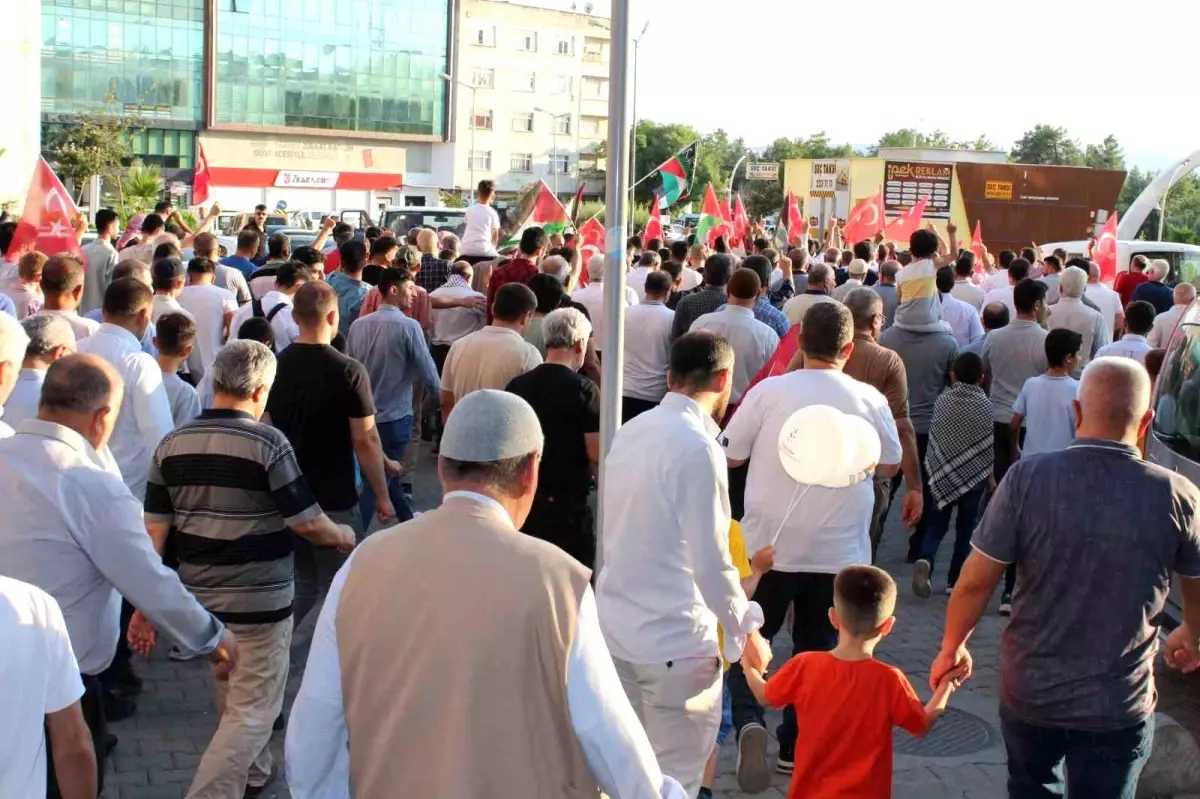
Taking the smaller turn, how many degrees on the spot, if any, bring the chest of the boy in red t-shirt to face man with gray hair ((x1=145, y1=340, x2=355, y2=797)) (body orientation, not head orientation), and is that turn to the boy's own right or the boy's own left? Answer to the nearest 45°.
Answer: approximately 90° to the boy's own left

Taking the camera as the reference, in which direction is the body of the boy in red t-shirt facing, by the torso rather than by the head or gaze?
away from the camera

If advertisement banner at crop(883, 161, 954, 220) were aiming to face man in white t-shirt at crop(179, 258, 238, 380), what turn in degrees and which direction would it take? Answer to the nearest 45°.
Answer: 0° — it already faces them

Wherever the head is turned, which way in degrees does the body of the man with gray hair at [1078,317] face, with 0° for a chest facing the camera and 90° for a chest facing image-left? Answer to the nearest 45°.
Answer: approximately 180°

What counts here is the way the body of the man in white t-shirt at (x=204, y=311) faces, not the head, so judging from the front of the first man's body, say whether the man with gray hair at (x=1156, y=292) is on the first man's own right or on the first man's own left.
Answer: on the first man's own right

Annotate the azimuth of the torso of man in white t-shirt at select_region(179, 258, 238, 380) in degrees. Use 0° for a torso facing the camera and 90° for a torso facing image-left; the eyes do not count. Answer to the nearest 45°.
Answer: approximately 180°

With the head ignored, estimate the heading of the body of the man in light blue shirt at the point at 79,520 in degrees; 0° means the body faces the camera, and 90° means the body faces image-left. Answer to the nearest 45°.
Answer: approximately 225°

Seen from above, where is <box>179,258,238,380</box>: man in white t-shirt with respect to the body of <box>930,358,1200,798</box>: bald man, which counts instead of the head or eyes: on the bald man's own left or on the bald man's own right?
on the bald man's own left

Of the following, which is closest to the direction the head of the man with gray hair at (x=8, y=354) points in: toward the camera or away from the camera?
away from the camera

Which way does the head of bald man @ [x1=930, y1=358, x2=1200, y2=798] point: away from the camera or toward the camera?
away from the camera

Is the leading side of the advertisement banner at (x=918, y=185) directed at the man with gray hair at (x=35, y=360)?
yes

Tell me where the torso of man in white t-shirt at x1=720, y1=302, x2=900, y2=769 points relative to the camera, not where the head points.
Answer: away from the camera

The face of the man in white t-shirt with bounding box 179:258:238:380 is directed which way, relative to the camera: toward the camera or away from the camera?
away from the camera

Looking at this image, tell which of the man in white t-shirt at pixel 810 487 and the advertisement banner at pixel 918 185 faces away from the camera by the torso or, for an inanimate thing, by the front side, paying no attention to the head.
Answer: the man in white t-shirt

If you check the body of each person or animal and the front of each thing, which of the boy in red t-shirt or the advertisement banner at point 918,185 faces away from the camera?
the boy in red t-shirt

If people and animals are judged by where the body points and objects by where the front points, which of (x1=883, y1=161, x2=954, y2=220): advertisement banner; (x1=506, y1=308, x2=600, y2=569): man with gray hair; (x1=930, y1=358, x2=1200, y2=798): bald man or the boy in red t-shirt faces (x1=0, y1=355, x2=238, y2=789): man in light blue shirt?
the advertisement banner
